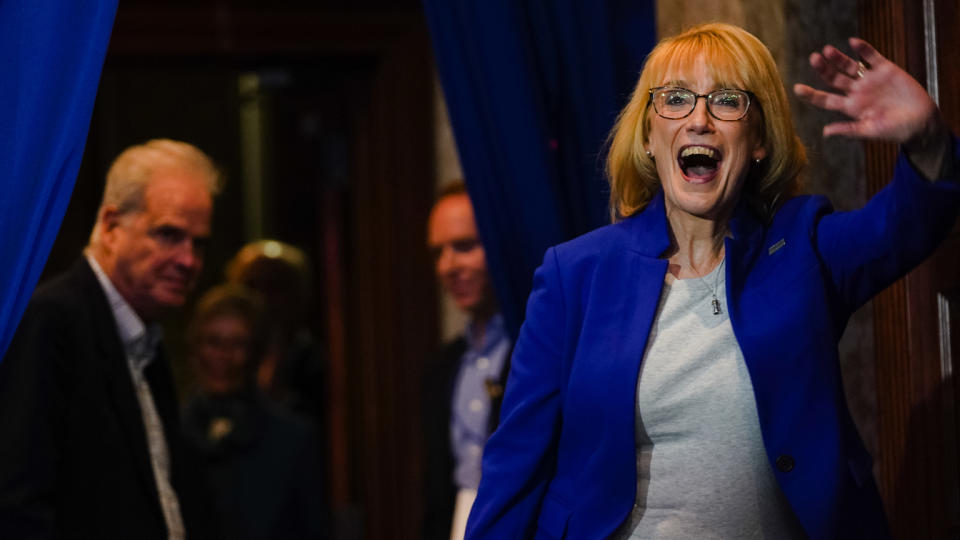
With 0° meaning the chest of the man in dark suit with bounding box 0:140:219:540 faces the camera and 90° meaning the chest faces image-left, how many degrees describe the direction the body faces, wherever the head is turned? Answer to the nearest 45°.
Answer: approximately 315°

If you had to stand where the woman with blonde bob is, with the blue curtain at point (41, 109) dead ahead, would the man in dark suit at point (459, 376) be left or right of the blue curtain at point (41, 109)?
right

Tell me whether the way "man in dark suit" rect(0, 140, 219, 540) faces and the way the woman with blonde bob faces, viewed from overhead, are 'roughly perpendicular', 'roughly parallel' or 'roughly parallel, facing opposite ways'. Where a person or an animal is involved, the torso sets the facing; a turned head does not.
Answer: roughly perpendicular

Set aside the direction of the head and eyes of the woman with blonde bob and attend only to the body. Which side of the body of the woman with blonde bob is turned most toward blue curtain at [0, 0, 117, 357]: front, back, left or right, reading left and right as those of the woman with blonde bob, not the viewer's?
right

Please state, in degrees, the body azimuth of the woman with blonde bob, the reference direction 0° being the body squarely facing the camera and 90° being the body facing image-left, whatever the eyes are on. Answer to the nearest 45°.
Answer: approximately 0°
